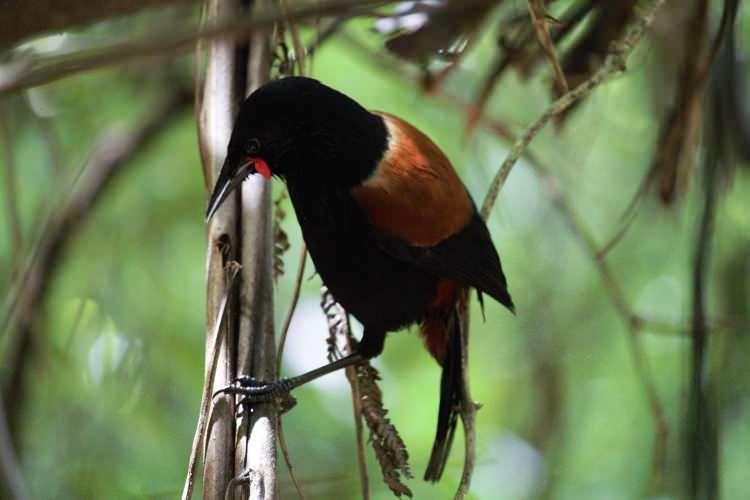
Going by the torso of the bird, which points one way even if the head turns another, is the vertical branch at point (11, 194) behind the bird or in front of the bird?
in front

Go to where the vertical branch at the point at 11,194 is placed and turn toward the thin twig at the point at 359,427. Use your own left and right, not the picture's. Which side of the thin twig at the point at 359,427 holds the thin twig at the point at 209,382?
right

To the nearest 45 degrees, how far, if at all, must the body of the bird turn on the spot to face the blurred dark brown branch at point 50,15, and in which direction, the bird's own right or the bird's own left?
approximately 45° to the bird's own left

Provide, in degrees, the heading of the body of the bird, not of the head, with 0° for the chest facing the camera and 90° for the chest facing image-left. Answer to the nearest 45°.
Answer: approximately 90°

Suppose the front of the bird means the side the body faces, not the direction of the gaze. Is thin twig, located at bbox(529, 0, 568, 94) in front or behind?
behind

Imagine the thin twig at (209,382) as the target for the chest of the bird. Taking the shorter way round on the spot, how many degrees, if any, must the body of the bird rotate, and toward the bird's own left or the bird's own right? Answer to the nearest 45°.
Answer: approximately 45° to the bird's own left

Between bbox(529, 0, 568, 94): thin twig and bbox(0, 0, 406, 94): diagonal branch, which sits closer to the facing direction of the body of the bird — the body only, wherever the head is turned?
the diagonal branch

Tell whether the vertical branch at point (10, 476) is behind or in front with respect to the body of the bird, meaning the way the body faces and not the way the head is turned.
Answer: in front
